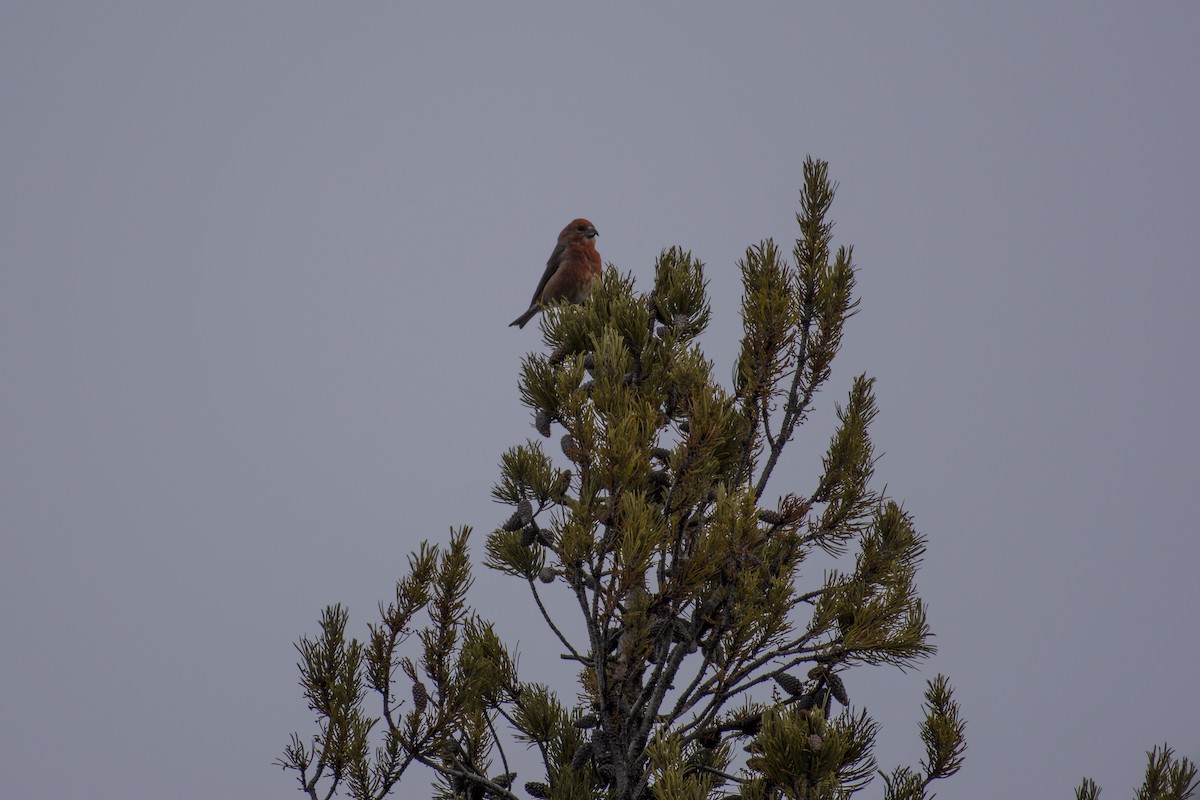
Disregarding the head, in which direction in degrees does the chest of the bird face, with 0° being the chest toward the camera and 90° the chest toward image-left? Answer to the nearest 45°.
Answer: approximately 315°
